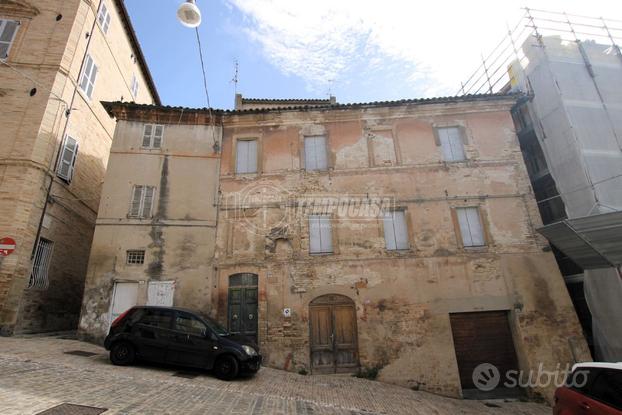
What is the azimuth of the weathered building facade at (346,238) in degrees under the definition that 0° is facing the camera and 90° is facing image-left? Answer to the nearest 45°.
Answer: approximately 0°

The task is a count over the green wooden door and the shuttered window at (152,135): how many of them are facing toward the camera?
2

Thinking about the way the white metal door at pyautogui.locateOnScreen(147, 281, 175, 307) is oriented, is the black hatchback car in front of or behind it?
in front

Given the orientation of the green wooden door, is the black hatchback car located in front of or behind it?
in front

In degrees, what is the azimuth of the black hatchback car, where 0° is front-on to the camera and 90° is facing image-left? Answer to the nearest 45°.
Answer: approximately 270°

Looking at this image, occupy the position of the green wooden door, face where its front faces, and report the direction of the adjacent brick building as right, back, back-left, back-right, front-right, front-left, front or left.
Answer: right

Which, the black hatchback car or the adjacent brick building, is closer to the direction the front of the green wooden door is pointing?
the black hatchback car

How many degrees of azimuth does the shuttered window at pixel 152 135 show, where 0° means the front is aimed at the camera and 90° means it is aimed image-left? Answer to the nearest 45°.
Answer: approximately 0°
